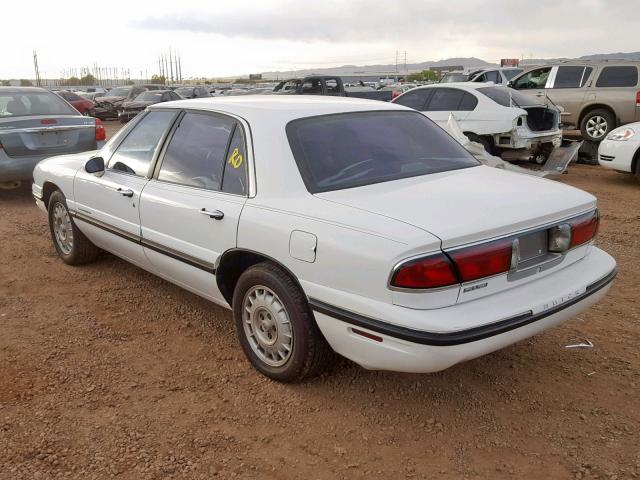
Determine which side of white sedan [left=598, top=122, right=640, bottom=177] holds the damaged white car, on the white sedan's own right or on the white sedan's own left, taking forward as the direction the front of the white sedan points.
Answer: on the white sedan's own right

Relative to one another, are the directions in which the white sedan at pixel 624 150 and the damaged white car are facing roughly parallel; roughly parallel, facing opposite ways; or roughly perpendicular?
roughly perpendicular

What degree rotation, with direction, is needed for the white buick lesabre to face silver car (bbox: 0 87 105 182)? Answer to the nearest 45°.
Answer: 0° — it already faces it

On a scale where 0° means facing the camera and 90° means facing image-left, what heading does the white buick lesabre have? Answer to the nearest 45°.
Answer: approximately 135°

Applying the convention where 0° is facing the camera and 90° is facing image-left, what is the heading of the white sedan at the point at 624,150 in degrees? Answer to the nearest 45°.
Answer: approximately 45°

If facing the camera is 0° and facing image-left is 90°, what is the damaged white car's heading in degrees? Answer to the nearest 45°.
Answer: approximately 135°

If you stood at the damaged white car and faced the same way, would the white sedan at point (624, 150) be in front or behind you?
behind

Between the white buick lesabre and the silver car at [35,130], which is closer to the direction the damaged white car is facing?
the silver car

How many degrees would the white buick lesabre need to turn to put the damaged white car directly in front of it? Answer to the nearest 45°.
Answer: approximately 45° to its right
